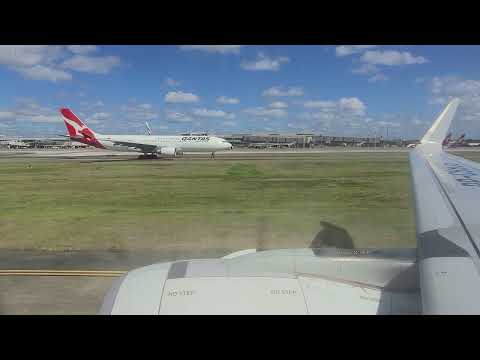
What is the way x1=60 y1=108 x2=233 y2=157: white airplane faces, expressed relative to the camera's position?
facing to the right of the viewer
